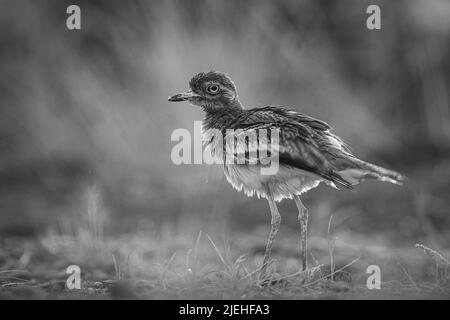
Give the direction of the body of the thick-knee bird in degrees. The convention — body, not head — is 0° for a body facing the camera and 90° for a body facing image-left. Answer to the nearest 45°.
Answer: approximately 90°
